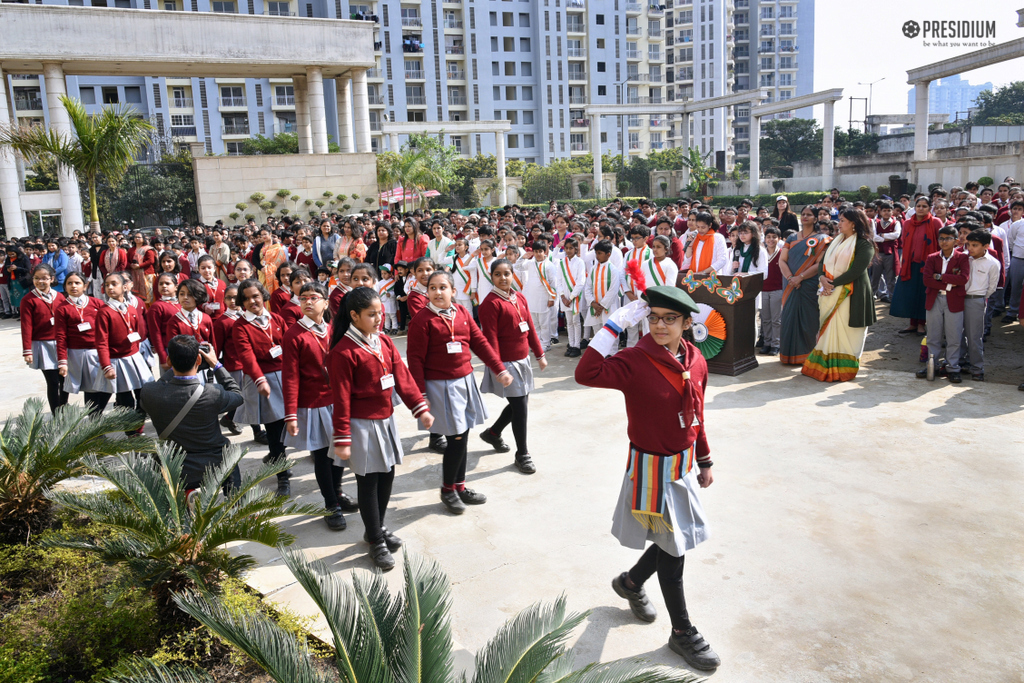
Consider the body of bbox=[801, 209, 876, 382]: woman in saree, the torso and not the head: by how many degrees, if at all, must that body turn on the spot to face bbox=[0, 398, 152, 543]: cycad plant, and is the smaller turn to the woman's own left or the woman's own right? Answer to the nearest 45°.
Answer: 0° — they already face it

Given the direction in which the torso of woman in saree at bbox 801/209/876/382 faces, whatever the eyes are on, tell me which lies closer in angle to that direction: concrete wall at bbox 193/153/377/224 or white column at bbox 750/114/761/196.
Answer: the concrete wall

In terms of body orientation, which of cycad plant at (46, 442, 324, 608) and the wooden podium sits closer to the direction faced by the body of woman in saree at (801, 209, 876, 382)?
the cycad plant

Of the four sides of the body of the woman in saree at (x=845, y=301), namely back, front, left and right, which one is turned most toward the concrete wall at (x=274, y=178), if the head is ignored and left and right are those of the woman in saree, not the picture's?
right

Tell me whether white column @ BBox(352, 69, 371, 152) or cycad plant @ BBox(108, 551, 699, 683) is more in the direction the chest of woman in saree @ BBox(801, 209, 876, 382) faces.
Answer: the cycad plant

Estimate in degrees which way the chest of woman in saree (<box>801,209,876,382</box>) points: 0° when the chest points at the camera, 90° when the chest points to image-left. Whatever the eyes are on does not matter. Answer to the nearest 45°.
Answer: approximately 45°

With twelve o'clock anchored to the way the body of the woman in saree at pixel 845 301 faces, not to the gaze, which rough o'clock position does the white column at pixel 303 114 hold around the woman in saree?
The white column is roughly at 3 o'clock from the woman in saree.

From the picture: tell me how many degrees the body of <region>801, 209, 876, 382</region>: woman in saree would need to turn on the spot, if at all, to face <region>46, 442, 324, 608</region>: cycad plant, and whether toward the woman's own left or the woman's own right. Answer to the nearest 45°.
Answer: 0° — they already face it

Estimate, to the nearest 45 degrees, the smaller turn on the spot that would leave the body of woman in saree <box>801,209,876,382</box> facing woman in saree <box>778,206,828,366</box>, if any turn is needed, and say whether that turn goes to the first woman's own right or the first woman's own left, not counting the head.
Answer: approximately 90° to the first woman's own right

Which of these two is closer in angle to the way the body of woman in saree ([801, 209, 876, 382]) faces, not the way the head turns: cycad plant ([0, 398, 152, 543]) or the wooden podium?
the cycad plant

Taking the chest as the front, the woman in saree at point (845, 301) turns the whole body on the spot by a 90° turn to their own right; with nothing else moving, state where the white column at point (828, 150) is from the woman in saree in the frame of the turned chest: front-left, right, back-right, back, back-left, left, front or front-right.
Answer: front-right

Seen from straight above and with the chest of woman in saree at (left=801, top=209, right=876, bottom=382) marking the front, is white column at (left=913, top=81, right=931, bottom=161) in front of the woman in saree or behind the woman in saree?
behind

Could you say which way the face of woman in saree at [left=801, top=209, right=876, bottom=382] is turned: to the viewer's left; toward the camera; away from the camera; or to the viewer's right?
to the viewer's left

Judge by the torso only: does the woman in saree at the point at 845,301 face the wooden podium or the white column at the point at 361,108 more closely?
the wooden podium

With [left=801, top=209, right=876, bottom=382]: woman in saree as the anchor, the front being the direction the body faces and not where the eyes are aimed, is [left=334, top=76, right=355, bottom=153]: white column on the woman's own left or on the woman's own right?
on the woman's own right

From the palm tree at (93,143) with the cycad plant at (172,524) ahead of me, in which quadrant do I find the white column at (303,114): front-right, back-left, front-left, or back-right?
back-left

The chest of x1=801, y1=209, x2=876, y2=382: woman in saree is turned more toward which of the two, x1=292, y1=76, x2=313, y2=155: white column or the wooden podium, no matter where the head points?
the wooden podium

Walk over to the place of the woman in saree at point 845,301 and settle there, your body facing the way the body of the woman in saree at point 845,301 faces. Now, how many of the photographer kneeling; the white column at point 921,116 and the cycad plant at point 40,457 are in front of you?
2
